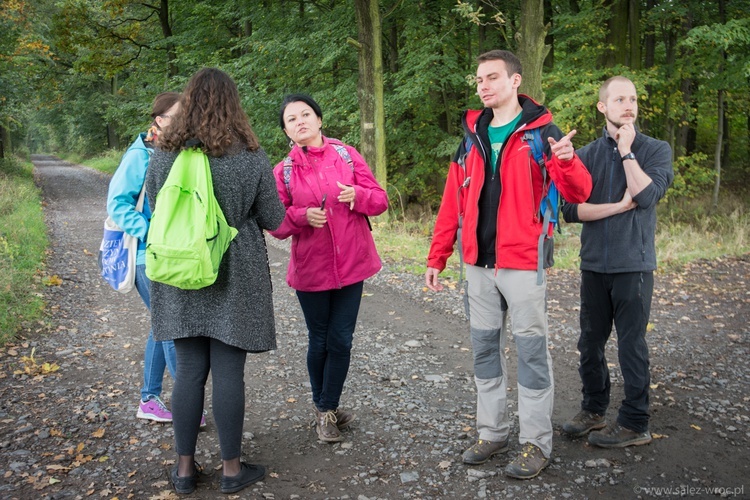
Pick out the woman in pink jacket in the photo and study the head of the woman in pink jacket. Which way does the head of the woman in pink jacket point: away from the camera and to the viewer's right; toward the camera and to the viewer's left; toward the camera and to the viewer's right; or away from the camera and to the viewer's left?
toward the camera and to the viewer's right

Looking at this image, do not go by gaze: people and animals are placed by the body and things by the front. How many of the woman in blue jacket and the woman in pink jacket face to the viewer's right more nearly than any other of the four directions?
1

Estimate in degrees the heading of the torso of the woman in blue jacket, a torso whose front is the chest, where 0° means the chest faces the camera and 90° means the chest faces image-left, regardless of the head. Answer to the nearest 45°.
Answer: approximately 270°

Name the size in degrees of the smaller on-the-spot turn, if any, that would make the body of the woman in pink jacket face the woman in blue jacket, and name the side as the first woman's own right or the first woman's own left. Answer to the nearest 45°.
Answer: approximately 90° to the first woman's own right

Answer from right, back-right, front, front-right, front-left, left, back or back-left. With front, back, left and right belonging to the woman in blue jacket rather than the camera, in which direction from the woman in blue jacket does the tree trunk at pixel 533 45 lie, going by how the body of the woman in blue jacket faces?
front-left

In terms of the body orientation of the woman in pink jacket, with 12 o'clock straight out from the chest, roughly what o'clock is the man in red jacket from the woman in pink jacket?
The man in red jacket is roughly at 10 o'clock from the woman in pink jacket.

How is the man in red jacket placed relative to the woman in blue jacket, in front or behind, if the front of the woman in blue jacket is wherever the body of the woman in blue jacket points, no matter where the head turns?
in front

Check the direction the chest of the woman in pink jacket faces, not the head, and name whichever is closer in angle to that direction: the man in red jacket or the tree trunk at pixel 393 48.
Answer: the man in red jacket

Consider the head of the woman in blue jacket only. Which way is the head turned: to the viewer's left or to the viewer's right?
to the viewer's right

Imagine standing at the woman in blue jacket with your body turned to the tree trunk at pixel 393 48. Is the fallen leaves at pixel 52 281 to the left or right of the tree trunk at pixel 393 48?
left

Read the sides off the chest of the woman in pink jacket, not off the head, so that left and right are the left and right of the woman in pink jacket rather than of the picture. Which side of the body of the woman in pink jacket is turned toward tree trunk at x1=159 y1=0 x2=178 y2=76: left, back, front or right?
back

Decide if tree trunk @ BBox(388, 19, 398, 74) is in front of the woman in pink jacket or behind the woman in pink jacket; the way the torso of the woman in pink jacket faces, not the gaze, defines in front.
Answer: behind

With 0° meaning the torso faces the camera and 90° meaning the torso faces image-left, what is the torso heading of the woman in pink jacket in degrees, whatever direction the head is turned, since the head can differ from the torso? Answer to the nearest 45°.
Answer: approximately 0°
